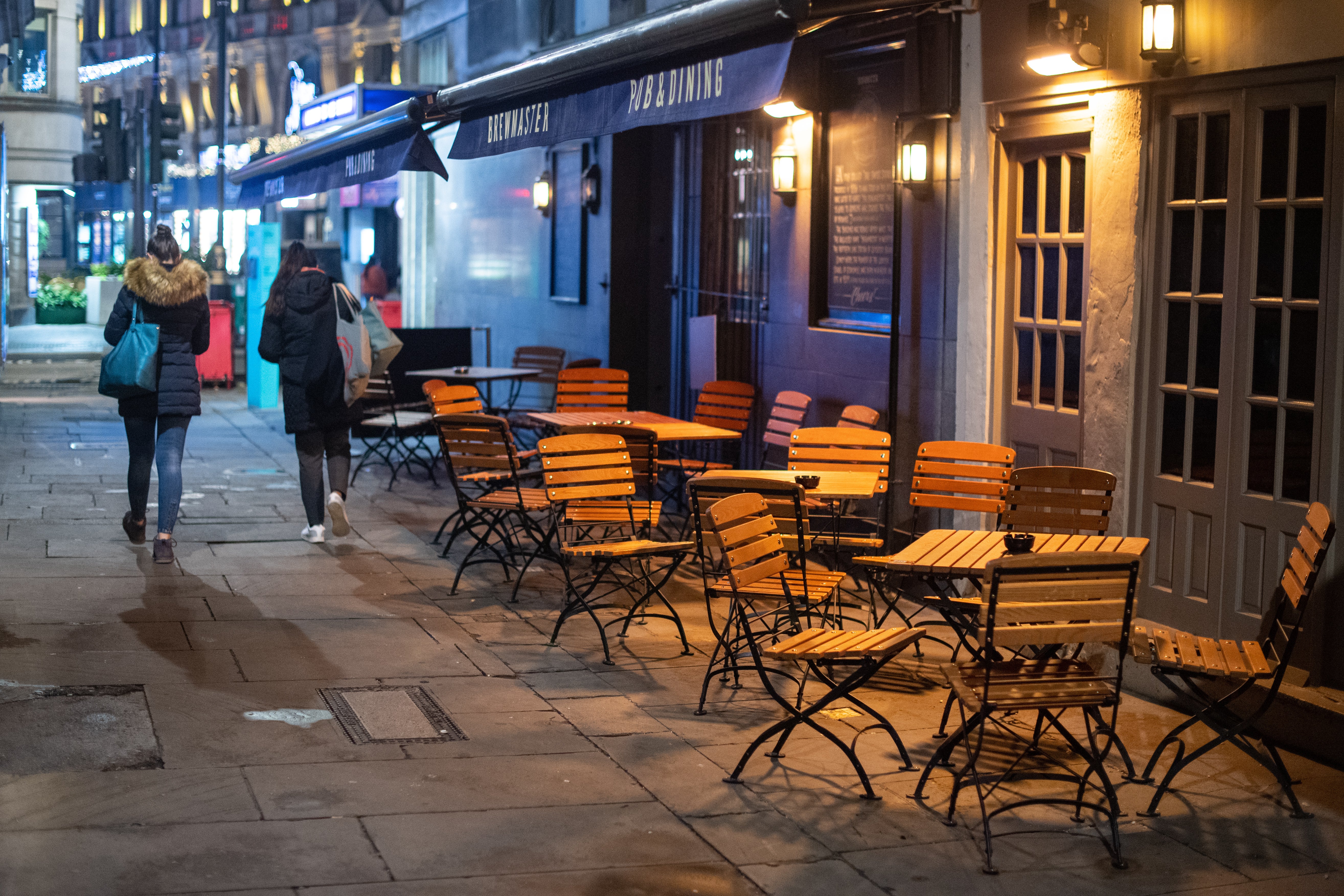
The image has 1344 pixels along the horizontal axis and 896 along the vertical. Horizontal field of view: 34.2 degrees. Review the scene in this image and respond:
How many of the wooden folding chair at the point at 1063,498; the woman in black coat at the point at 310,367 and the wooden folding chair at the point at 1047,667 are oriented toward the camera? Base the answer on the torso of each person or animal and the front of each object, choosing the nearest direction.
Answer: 1

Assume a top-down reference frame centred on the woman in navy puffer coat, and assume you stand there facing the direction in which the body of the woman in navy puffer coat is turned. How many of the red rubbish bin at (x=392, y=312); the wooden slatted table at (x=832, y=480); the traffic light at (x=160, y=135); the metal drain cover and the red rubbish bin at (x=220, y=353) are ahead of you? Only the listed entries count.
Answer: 3

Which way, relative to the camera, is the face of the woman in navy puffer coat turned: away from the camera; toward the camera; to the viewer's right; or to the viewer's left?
away from the camera

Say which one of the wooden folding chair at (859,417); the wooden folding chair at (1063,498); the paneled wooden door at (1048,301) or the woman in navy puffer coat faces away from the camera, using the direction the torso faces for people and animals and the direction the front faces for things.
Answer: the woman in navy puffer coat

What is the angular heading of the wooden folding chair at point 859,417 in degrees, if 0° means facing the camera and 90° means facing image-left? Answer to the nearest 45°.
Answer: approximately 45°

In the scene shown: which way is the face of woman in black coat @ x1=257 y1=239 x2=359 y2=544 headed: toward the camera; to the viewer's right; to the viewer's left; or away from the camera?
away from the camera

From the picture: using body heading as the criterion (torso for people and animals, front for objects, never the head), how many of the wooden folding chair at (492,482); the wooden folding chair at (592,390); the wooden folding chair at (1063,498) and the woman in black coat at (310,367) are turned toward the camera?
2

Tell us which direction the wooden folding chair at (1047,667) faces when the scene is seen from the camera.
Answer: facing away from the viewer

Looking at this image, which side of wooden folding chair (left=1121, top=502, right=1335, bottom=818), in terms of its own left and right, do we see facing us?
left

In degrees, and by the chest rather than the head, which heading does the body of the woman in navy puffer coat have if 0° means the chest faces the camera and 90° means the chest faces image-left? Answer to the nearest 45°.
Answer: approximately 180°

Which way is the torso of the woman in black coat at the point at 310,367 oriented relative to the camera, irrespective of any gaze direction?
away from the camera
